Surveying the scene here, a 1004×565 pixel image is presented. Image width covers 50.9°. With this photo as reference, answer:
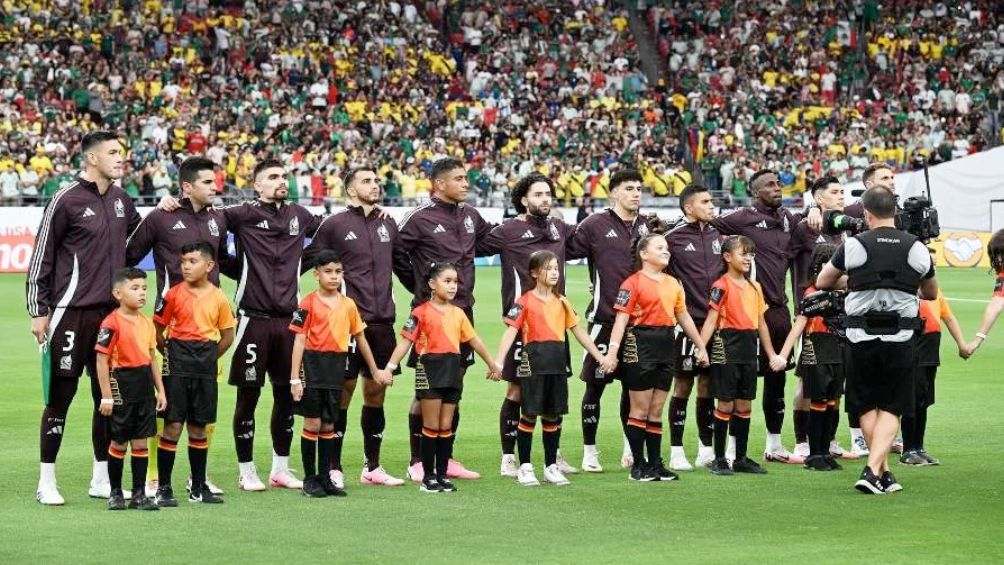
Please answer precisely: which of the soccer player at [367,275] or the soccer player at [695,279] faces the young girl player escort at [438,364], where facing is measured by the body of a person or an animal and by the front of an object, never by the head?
the soccer player at [367,275]

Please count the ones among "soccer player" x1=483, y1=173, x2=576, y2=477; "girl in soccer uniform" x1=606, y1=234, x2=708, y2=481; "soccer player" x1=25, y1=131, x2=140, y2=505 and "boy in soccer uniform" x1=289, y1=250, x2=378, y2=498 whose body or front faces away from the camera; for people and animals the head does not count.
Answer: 0

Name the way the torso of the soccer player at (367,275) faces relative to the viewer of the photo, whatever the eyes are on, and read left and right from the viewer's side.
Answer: facing the viewer and to the right of the viewer

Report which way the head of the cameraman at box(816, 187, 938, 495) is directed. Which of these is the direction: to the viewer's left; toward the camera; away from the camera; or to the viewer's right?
away from the camera

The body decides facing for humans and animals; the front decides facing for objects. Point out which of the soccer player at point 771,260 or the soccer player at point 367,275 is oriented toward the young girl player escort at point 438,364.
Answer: the soccer player at point 367,275

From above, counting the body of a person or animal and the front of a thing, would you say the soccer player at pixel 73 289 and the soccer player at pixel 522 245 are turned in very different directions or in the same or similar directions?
same or similar directions

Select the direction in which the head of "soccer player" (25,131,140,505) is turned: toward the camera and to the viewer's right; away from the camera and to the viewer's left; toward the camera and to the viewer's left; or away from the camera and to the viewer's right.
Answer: toward the camera and to the viewer's right

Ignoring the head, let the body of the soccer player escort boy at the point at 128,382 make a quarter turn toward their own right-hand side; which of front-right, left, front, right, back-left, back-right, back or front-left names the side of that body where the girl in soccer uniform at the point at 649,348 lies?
back-left

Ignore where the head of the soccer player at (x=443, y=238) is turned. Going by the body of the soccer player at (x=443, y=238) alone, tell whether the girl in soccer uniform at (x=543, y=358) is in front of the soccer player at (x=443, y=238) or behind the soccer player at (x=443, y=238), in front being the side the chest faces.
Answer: in front

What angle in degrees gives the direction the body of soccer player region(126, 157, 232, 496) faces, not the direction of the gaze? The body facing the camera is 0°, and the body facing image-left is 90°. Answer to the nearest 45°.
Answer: approximately 315°

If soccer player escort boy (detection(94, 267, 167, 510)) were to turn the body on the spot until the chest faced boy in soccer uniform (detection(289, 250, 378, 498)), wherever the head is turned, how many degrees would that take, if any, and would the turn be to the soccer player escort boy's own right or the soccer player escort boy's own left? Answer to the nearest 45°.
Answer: approximately 45° to the soccer player escort boy's own left

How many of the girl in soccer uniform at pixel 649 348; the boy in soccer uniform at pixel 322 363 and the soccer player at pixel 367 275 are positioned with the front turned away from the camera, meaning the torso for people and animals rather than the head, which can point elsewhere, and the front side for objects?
0

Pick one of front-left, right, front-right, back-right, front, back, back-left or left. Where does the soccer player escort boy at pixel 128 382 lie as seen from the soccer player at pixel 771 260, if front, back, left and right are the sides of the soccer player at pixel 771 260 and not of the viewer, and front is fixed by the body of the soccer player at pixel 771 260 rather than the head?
right

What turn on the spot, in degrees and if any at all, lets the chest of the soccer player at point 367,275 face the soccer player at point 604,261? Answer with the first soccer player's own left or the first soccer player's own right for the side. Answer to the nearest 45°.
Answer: approximately 45° to the first soccer player's own left

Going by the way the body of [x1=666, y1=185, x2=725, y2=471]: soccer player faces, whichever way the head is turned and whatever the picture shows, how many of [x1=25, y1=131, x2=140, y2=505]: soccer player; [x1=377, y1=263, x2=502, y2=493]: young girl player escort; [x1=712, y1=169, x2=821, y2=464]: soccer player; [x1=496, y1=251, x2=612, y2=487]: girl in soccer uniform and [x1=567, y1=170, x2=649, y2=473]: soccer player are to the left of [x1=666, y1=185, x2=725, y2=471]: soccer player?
1

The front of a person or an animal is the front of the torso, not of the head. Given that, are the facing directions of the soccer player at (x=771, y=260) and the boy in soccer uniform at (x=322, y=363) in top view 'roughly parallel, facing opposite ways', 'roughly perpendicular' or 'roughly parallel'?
roughly parallel
